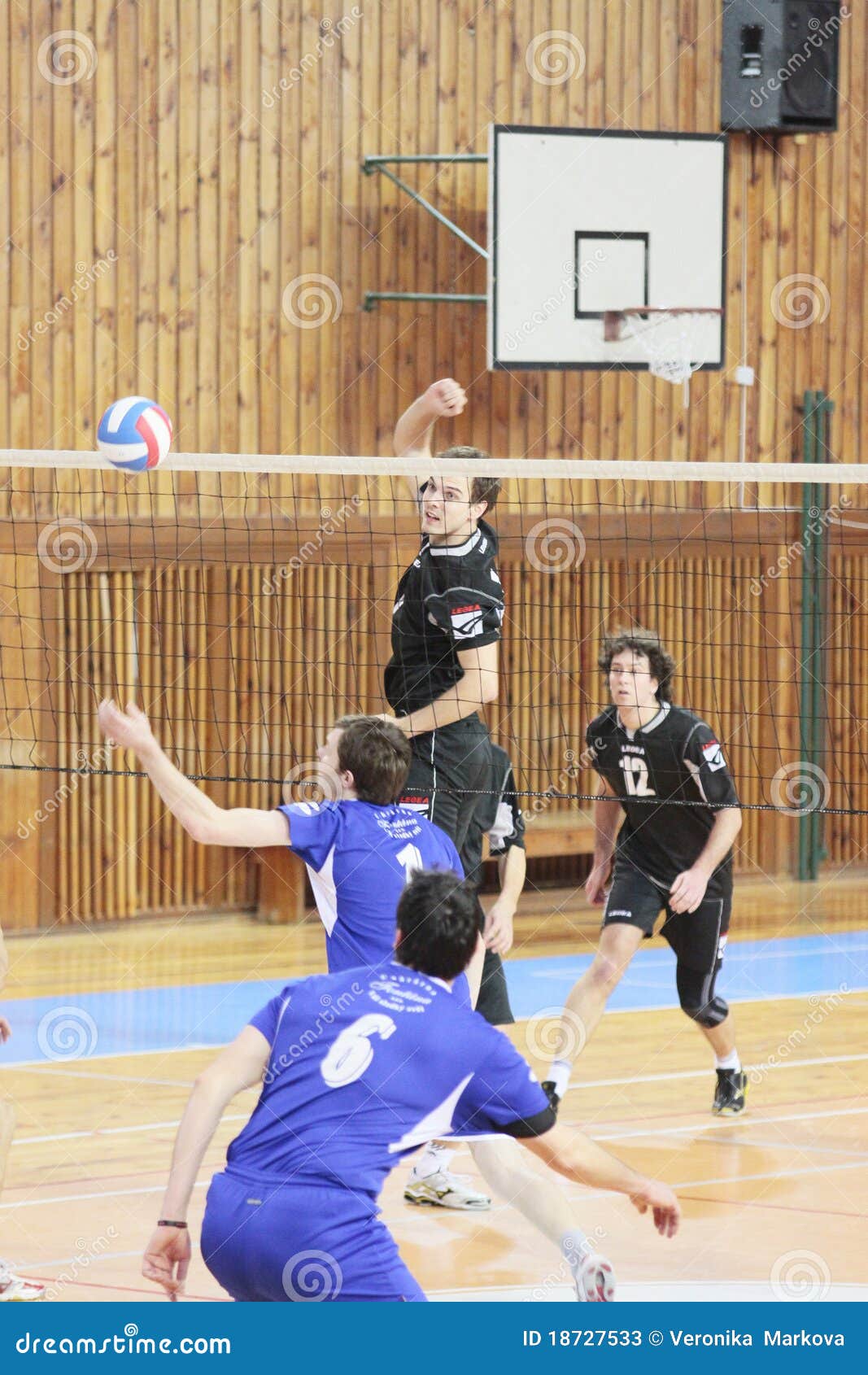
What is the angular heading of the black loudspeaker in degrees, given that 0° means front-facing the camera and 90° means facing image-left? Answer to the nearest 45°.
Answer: approximately 315°

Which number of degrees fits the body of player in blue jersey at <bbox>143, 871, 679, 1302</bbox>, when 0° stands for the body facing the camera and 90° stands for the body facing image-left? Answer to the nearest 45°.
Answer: approximately 225°

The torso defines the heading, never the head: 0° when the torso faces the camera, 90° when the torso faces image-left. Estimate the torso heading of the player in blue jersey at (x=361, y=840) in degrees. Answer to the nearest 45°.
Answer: approximately 135°

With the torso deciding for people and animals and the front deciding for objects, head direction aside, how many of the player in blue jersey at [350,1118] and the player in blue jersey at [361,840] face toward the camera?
0

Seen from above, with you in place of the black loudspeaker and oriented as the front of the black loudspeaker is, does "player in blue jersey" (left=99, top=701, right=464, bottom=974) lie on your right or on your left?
on your right

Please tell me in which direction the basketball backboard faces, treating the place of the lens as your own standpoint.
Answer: facing the viewer and to the right of the viewer

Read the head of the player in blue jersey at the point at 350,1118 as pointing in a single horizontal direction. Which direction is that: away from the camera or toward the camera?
away from the camera

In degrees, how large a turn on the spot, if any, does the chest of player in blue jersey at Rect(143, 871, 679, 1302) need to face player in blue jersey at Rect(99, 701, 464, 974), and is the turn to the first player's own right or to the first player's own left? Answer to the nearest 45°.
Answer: approximately 45° to the first player's own left

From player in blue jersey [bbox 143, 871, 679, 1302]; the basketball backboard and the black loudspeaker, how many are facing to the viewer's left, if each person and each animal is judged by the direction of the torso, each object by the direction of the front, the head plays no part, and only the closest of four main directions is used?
0

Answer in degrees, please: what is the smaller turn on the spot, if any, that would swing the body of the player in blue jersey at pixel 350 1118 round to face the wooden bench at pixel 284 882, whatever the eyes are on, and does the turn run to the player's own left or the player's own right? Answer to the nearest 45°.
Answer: approximately 45° to the player's own left

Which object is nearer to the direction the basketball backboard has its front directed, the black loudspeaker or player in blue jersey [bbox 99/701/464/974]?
the player in blue jersey

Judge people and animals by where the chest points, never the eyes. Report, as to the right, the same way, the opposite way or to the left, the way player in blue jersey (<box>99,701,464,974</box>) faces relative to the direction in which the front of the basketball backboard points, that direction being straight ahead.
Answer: the opposite way

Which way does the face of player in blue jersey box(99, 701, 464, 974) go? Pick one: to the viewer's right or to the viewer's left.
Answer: to the viewer's left

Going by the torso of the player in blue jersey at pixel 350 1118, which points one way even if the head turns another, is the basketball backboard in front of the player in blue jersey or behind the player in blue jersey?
in front
